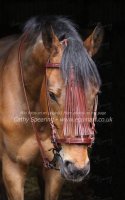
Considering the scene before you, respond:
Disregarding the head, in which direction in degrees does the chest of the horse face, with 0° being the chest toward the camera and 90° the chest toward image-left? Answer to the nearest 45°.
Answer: approximately 315°
